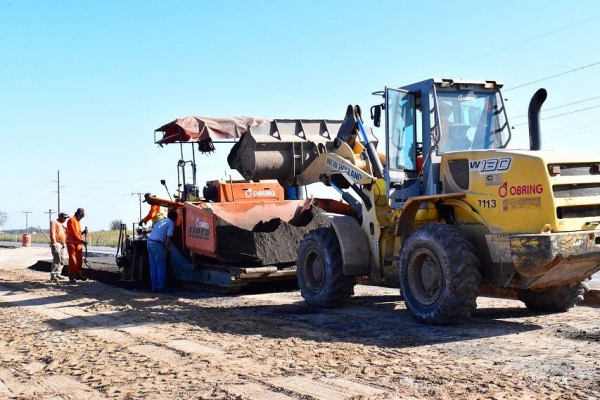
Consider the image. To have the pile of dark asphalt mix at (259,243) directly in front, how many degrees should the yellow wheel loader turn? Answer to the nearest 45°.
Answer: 0° — it already faces it

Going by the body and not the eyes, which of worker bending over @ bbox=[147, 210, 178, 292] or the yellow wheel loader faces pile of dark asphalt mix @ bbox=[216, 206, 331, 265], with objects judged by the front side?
the yellow wheel loader

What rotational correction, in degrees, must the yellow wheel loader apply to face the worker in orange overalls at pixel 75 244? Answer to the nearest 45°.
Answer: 0° — it already faces them

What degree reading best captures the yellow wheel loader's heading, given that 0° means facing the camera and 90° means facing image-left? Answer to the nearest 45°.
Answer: approximately 135°

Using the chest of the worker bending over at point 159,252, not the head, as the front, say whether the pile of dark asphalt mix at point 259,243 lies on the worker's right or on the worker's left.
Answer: on the worker's right

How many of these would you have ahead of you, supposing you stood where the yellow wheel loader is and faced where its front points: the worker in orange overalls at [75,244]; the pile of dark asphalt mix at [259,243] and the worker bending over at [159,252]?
3
